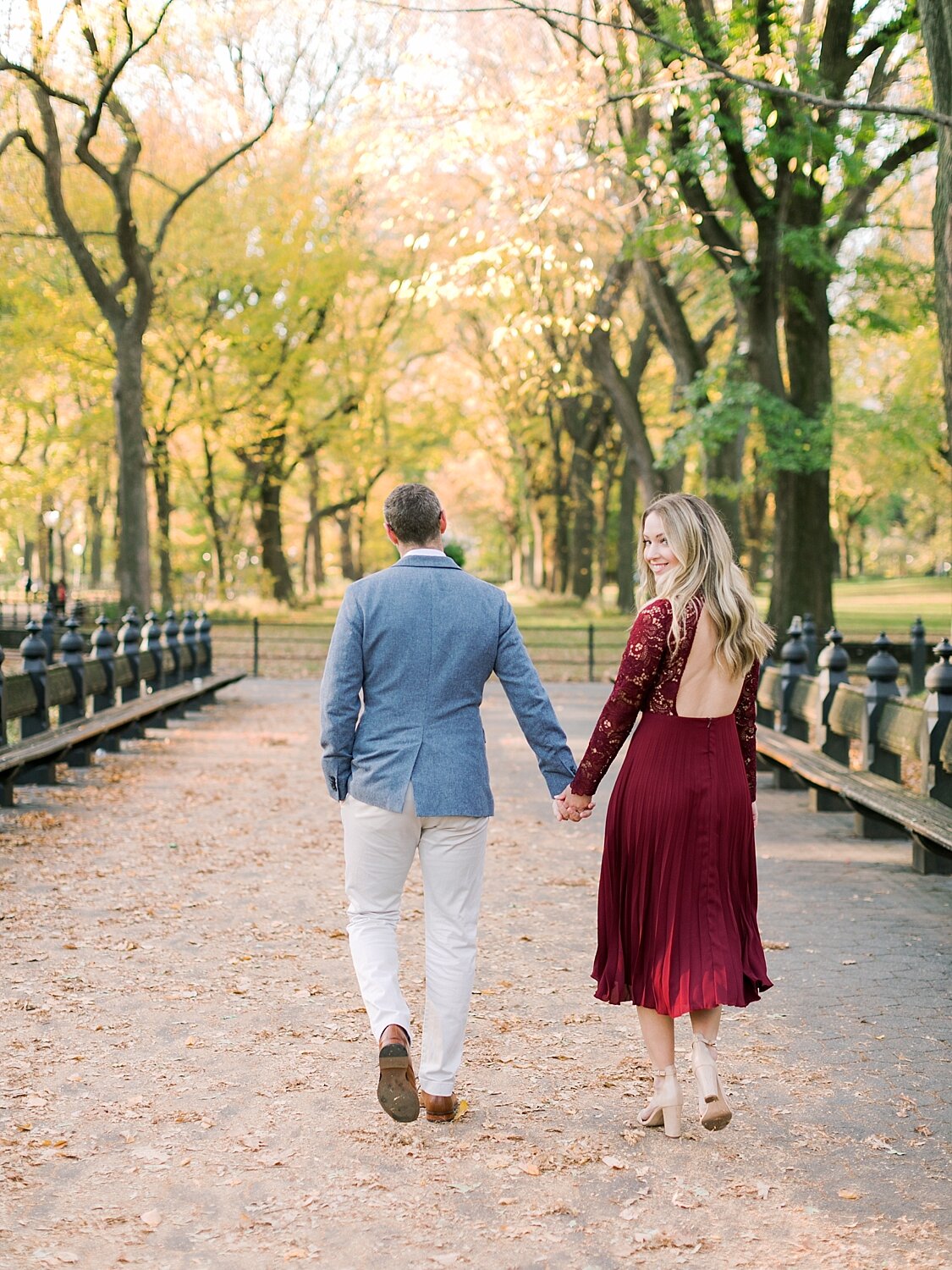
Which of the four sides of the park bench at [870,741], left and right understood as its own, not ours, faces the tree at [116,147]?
right

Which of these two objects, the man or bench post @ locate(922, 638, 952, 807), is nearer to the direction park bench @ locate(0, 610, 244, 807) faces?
the bench post

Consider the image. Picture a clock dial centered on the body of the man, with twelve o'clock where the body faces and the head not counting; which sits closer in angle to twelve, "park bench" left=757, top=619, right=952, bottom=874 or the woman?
the park bench

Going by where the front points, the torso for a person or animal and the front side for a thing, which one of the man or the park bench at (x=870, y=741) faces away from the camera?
the man

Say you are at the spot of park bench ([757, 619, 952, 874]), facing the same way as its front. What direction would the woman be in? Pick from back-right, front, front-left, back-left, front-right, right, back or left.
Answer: front-left

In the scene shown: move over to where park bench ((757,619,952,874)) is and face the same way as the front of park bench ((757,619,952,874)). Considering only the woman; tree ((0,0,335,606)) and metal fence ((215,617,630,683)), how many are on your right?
2

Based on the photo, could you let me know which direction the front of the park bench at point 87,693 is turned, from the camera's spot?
facing the viewer and to the right of the viewer

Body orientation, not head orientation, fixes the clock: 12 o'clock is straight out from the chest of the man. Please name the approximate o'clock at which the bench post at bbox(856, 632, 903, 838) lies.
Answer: The bench post is roughly at 1 o'clock from the man.

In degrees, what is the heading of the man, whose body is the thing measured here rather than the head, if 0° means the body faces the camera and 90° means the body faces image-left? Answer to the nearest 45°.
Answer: approximately 180°

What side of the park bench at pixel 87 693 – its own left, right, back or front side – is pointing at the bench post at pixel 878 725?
front

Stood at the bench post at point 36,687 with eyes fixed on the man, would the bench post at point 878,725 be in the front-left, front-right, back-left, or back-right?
front-left

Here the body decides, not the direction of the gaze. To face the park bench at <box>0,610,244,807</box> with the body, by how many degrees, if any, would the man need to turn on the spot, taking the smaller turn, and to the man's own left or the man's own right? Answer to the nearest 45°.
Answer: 0° — they already face it

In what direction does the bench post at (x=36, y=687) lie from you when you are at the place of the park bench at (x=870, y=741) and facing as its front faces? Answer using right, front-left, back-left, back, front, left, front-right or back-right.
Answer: front-right

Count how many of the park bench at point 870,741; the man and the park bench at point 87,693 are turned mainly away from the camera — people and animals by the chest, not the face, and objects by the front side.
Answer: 1

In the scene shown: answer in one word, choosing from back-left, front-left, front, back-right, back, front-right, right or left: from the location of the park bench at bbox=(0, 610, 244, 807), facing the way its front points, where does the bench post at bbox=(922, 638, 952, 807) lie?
front

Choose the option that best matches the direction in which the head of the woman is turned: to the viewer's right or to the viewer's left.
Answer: to the viewer's left

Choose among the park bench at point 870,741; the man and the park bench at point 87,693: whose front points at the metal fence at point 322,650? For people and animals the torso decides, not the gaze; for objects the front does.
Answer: the man

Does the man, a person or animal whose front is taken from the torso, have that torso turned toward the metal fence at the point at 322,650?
yes

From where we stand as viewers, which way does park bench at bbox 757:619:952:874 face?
facing the viewer and to the left of the viewer

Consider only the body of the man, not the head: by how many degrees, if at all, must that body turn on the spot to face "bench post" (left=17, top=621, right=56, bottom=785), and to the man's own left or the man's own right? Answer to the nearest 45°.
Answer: approximately 45° to the man's own left

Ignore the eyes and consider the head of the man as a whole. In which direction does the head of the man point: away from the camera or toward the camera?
away from the camera
